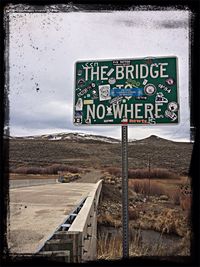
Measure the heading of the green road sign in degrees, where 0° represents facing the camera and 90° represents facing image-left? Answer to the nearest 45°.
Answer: approximately 0°
